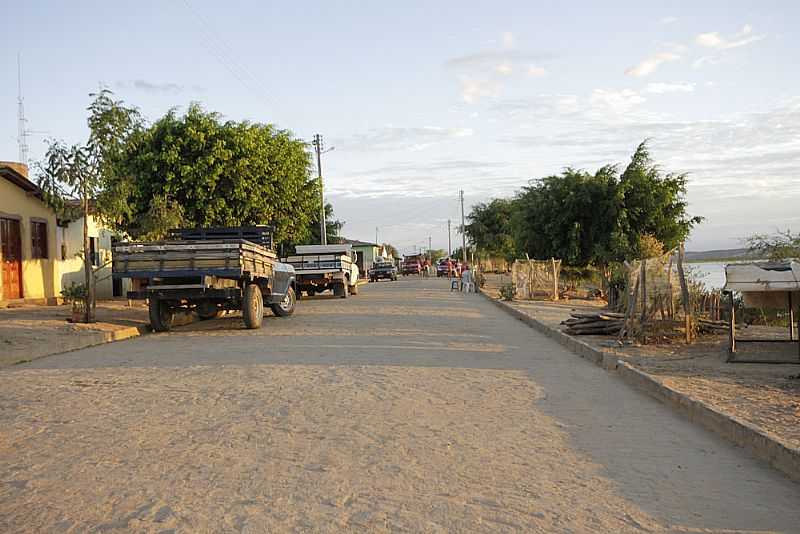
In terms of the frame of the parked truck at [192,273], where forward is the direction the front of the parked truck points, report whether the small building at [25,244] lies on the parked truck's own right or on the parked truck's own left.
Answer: on the parked truck's own left

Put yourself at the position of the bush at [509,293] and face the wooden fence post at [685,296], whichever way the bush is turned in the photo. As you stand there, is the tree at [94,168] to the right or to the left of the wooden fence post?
right

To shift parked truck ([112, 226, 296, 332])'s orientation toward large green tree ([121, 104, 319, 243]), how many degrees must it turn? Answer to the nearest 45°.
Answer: approximately 45° to its left

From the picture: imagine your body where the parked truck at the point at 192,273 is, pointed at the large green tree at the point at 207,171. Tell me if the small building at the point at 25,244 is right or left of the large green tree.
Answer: left

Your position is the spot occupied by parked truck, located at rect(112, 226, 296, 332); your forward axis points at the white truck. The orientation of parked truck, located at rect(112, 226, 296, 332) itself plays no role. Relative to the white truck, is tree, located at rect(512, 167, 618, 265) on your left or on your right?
right
